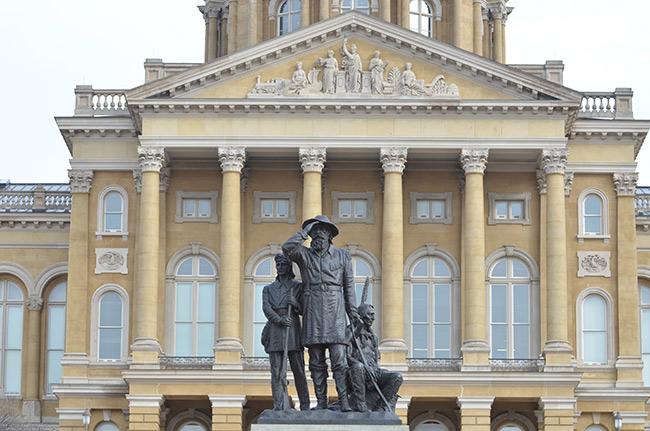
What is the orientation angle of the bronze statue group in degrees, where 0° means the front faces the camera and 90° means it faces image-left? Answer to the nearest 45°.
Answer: approximately 0°
